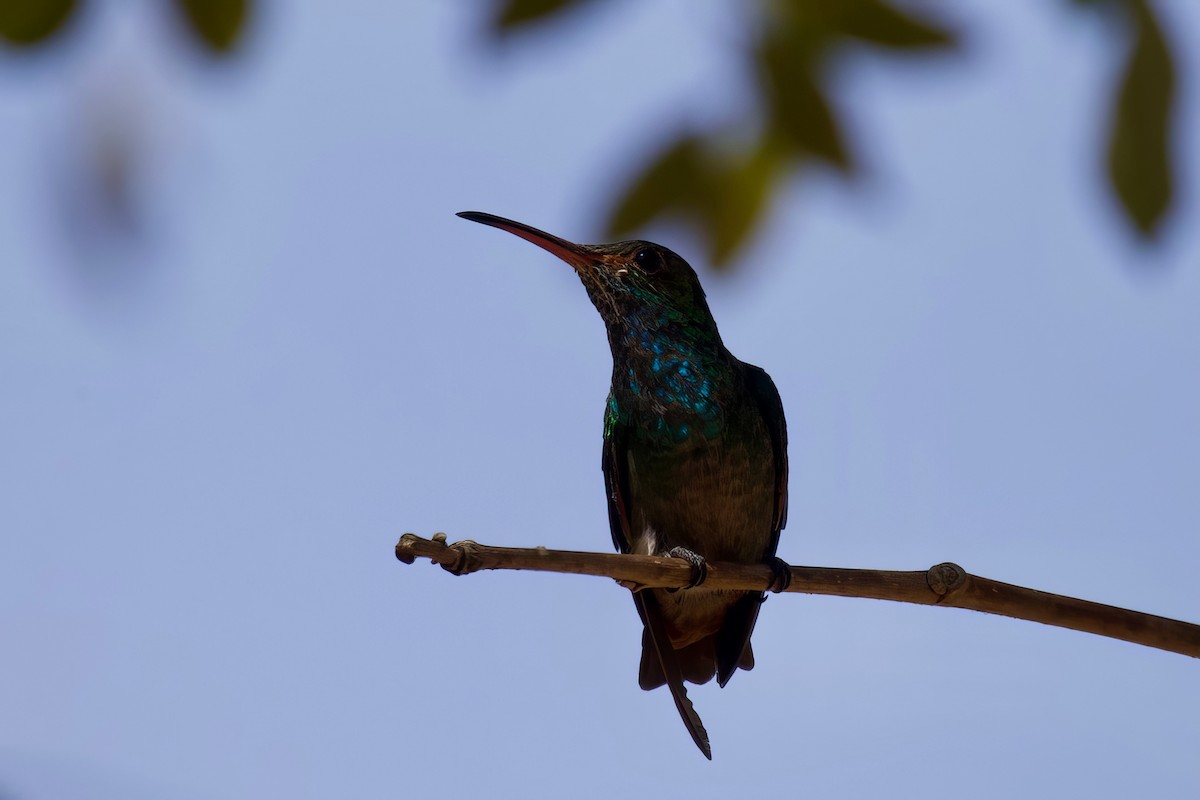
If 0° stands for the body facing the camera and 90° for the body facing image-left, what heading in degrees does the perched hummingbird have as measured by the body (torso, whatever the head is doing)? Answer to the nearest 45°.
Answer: approximately 0°

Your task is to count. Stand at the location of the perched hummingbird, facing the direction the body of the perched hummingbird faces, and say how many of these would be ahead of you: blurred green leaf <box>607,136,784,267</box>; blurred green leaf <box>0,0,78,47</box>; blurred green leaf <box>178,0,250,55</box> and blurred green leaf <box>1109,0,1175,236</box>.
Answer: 0

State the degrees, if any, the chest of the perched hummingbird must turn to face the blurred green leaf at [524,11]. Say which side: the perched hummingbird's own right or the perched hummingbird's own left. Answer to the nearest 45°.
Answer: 0° — it already faces it
